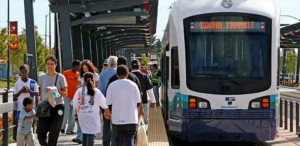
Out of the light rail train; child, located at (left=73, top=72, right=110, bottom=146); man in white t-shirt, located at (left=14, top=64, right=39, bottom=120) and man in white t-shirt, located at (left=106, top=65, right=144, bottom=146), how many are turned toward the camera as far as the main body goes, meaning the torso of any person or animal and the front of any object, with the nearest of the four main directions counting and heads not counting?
2

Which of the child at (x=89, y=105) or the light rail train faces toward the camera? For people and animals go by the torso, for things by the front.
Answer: the light rail train

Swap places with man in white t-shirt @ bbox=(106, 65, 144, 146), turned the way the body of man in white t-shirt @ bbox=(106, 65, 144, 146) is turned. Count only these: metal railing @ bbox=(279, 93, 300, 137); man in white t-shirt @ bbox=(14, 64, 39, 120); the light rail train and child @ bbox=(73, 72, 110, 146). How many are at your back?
0

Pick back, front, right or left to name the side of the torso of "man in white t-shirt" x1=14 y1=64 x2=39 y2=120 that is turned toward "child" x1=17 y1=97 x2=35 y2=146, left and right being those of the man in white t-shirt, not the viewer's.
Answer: front

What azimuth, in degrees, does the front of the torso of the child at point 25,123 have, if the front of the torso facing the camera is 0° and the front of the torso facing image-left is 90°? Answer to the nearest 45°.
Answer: approximately 315°

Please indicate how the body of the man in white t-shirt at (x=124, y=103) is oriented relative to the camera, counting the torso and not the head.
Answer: away from the camera

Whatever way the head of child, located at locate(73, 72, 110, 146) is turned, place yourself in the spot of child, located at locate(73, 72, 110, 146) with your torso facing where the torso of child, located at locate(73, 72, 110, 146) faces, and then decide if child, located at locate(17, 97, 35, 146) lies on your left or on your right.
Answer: on your left

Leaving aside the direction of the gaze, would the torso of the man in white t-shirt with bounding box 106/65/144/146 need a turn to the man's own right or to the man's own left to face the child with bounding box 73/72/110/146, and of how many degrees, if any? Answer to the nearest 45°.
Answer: approximately 45° to the man's own left

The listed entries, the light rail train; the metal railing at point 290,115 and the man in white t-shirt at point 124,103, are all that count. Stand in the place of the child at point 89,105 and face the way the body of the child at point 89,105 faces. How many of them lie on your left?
0

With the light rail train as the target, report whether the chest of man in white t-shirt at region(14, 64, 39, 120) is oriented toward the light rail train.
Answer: no

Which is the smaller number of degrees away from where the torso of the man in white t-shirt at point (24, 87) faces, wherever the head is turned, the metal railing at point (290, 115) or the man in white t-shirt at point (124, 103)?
the man in white t-shirt

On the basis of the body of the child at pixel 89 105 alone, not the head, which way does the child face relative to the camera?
away from the camera

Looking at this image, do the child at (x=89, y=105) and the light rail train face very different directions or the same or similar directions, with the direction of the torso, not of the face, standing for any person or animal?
very different directions

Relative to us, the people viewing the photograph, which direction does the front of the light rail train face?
facing the viewer
